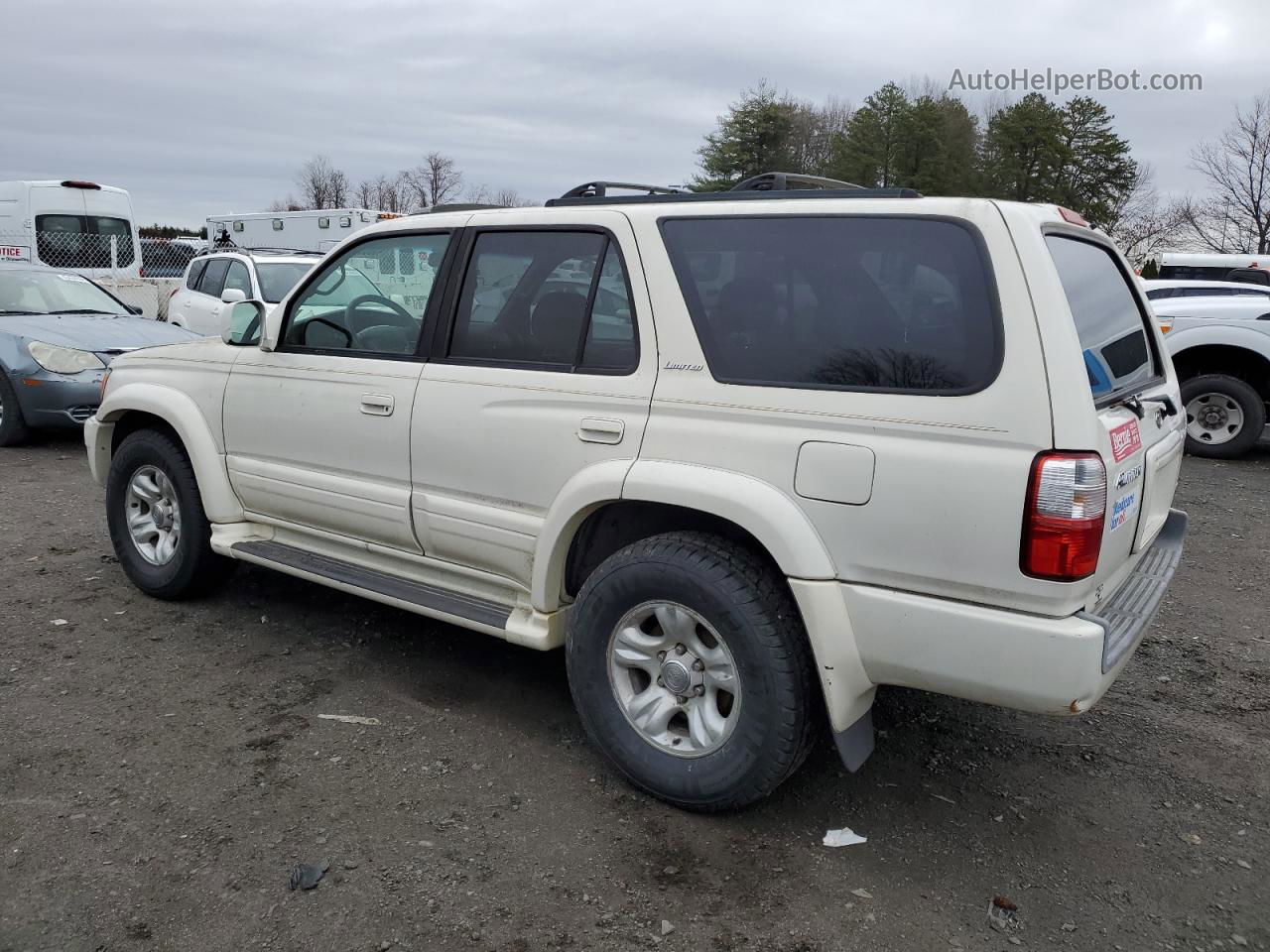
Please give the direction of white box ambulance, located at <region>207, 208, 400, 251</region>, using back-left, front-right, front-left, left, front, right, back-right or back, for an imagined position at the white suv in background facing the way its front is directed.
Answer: back-left

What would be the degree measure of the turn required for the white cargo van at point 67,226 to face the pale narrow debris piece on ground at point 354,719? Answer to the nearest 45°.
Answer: approximately 135° to its left

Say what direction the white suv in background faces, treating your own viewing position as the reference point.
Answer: facing the viewer and to the right of the viewer

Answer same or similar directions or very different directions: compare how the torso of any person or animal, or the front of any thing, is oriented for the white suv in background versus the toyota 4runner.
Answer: very different directions

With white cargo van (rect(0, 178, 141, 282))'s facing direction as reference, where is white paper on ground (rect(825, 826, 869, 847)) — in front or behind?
behind

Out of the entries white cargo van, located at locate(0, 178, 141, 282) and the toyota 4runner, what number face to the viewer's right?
0

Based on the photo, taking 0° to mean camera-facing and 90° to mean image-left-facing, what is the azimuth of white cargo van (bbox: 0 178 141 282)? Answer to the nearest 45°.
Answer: approximately 135°

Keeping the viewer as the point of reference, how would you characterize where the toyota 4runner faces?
facing away from the viewer and to the left of the viewer

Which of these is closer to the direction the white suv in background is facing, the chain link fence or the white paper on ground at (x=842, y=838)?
the white paper on ground

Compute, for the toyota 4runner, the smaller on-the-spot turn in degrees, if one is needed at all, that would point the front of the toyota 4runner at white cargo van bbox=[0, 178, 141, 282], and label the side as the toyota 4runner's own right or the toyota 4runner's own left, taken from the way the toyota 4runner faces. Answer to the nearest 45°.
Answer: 0° — it already faces it

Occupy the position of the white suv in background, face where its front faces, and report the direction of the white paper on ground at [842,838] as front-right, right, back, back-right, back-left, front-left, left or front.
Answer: front-right

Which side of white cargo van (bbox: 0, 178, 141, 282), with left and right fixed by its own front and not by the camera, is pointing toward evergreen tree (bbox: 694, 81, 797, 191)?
right
